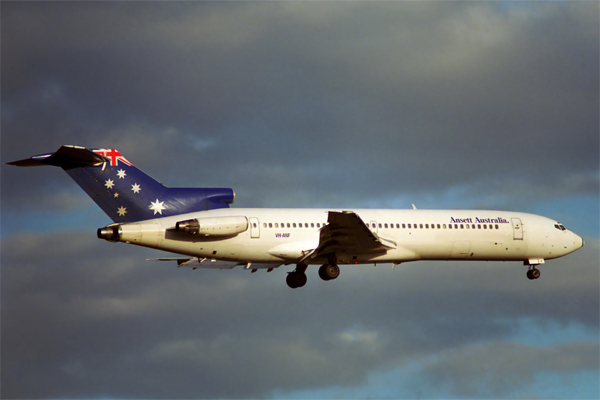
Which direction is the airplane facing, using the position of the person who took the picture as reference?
facing to the right of the viewer
